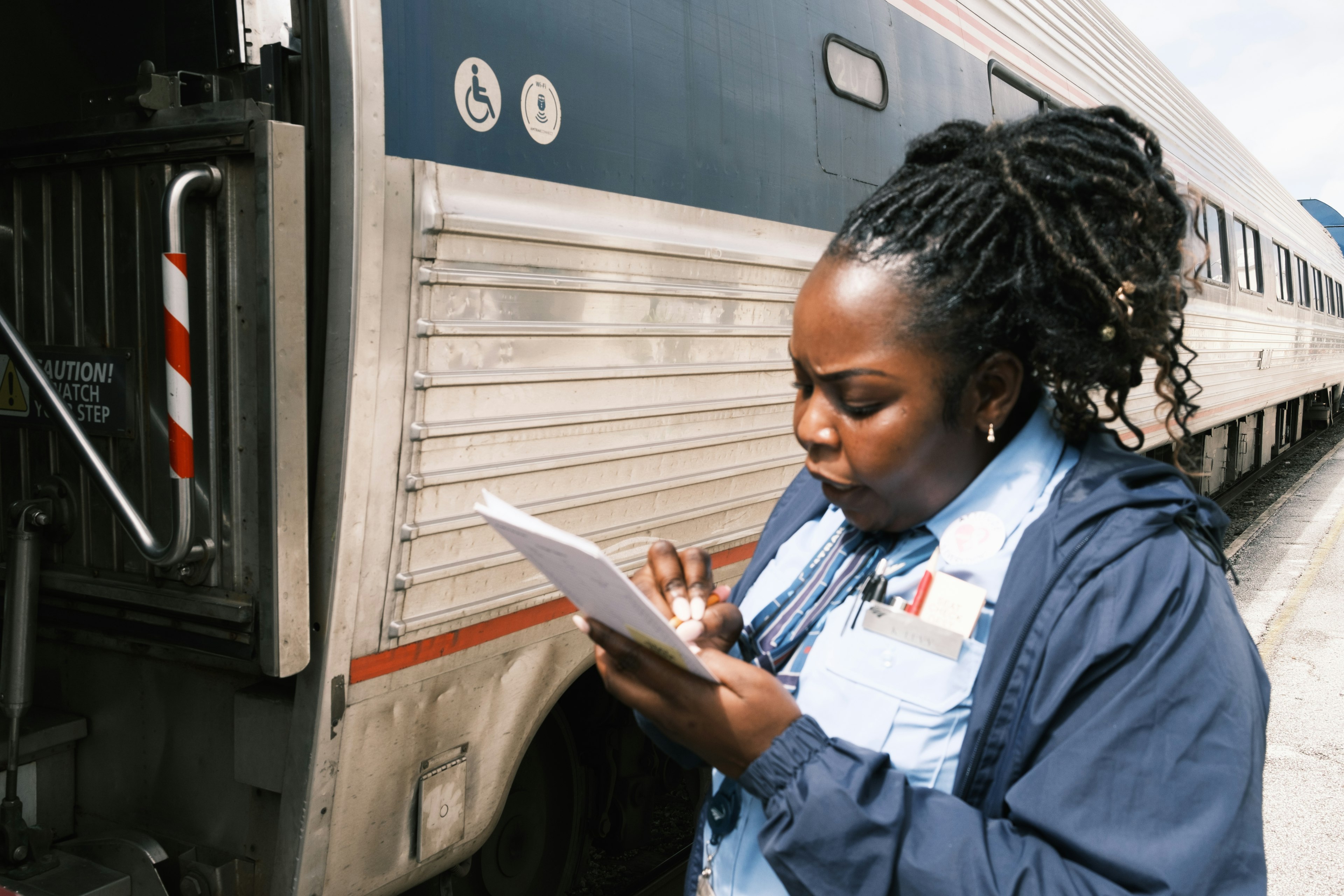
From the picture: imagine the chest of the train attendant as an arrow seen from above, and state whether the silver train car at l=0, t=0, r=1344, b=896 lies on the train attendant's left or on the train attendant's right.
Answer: on the train attendant's right

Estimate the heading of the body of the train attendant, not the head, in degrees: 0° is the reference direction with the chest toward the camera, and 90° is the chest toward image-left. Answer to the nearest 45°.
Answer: approximately 45°
